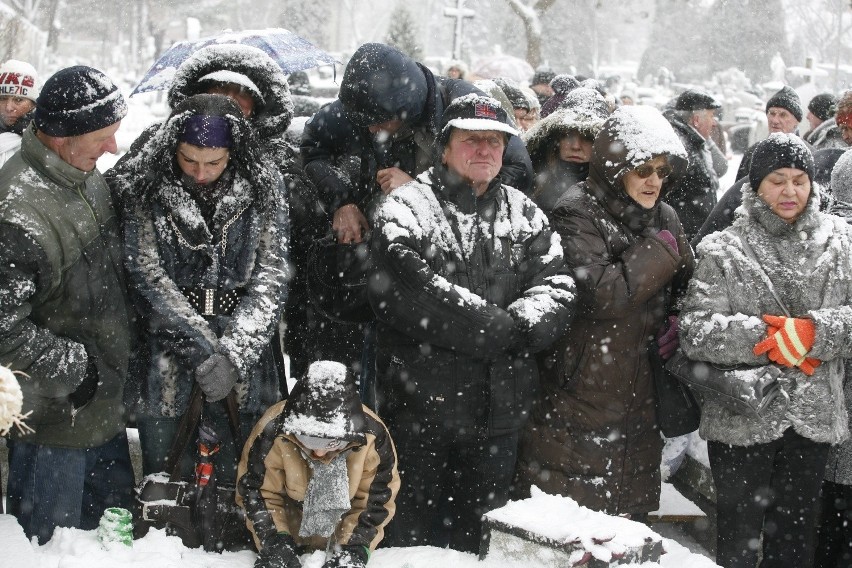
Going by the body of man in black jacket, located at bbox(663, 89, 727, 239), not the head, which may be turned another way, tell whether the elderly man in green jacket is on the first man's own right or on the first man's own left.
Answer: on the first man's own right

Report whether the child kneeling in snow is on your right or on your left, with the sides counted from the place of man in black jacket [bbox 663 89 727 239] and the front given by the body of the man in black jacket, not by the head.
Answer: on your right

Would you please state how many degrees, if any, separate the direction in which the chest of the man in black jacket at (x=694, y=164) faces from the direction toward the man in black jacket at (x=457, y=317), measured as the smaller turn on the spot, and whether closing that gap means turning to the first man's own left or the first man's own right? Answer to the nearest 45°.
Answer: approximately 90° to the first man's own right

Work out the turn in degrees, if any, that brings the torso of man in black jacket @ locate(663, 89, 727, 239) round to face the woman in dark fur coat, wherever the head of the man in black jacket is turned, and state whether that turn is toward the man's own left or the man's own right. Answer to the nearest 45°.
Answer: approximately 135° to the man's own right

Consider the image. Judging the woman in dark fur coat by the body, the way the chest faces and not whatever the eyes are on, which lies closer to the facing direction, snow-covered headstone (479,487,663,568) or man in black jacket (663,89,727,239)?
the snow-covered headstone
